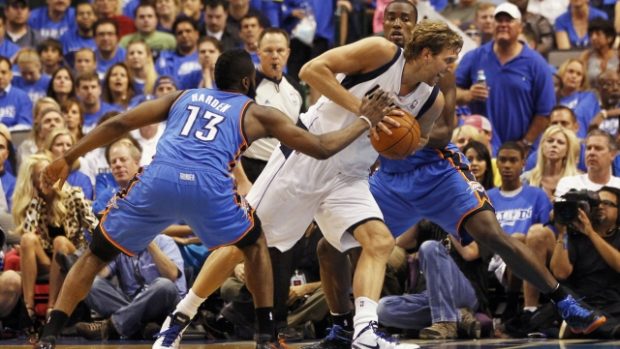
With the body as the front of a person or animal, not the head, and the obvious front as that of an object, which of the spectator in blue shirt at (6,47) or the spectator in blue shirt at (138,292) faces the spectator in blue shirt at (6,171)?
the spectator in blue shirt at (6,47)

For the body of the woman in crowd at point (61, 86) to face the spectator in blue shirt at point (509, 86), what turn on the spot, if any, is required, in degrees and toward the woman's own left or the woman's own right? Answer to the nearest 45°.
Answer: approximately 45° to the woman's own left

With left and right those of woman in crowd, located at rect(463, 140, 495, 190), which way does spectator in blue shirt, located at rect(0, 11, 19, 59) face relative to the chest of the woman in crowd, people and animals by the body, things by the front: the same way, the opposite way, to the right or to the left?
the same way

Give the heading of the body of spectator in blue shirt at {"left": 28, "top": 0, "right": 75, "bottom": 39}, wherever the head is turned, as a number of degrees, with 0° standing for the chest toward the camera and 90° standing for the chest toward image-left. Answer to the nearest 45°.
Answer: approximately 0°

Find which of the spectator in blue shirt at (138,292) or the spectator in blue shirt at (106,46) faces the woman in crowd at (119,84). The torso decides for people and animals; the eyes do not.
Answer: the spectator in blue shirt at (106,46)

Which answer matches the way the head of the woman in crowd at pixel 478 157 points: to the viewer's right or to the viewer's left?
to the viewer's left

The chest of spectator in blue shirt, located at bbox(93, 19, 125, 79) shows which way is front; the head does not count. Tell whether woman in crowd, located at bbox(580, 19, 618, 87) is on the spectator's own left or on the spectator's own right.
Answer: on the spectator's own left
